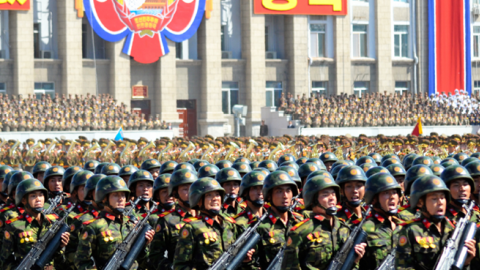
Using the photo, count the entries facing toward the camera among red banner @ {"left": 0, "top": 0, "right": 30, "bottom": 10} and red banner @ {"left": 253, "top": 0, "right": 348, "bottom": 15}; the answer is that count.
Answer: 2

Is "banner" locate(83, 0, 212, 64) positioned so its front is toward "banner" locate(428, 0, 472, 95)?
no

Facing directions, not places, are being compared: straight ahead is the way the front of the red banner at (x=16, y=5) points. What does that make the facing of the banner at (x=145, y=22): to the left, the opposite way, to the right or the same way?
the same way

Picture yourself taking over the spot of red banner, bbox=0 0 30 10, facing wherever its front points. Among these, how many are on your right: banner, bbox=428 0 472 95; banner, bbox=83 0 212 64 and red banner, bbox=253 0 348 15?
0

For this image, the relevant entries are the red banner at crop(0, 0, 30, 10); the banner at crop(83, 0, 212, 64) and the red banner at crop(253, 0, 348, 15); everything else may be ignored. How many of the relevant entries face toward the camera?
3

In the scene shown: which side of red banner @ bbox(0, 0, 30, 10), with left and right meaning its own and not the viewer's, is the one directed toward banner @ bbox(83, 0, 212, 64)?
left

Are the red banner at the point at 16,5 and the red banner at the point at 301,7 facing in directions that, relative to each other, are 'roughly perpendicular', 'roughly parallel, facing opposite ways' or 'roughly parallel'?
roughly parallel

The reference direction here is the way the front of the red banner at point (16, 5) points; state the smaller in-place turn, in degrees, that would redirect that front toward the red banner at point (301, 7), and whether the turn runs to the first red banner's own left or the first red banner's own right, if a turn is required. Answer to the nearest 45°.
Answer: approximately 90° to the first red banner's own left

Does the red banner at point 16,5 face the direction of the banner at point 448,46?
no

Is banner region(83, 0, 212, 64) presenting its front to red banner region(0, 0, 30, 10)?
no

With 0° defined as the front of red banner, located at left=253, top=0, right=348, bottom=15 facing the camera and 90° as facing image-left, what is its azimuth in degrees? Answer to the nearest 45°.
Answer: approximately 0°

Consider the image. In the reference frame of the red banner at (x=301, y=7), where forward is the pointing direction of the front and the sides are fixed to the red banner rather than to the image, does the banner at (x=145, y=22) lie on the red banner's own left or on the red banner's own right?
on the red banner's own right

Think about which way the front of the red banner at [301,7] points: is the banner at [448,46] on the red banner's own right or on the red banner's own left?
on the red banner's own left

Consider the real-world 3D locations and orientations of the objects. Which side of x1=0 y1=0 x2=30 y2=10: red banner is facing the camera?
front

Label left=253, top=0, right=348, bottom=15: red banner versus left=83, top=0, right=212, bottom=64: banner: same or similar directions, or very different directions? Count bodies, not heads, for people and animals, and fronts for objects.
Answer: same or similar directions

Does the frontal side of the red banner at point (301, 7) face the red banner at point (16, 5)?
no
